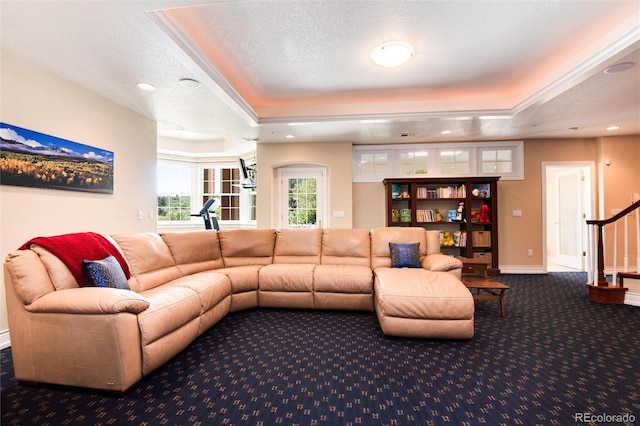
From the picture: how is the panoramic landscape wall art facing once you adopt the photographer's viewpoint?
facing the viewer and to the right of the viewer

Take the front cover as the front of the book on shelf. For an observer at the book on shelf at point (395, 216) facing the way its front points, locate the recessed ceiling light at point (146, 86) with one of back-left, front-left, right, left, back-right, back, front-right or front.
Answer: front-right

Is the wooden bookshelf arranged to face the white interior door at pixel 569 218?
no

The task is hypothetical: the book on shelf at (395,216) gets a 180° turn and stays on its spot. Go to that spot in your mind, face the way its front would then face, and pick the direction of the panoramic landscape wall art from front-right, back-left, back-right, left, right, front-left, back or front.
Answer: back-left

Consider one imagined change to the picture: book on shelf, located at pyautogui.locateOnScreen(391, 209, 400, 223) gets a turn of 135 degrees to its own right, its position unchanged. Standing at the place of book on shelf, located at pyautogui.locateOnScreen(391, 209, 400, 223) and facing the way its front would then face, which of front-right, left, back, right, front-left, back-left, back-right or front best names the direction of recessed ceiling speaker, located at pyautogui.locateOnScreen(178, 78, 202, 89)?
left

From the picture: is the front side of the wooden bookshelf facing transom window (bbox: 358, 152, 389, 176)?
no

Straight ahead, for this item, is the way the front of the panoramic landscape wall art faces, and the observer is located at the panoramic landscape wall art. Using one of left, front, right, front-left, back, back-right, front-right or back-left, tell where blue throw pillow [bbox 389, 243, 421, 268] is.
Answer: front

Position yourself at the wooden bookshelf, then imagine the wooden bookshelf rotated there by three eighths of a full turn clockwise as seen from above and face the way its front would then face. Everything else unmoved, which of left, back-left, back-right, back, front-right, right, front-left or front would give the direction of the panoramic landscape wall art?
left

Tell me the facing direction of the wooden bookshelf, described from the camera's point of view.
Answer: facing the viewer

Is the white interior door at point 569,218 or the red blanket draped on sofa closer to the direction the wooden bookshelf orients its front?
the red blanket draped on sofa

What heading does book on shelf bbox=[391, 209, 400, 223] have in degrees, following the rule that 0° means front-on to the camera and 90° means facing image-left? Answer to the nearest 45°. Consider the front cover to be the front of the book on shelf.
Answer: approximately 0°

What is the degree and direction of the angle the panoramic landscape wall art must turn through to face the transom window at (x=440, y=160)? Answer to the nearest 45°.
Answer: approximately 45° to its left

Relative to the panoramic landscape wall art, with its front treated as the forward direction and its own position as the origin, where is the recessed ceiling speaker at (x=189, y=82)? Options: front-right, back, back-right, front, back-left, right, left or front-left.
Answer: front
